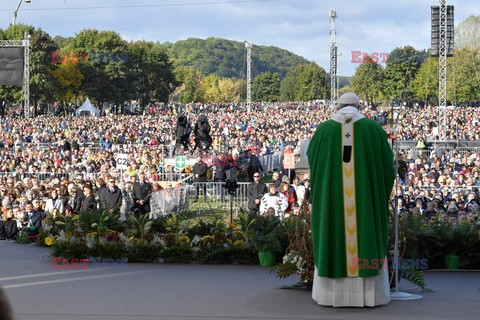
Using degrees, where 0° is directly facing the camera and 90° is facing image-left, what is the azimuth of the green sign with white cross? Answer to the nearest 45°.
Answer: approximately 0°

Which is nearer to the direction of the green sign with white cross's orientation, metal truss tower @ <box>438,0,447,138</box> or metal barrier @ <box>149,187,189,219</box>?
the metal barrier

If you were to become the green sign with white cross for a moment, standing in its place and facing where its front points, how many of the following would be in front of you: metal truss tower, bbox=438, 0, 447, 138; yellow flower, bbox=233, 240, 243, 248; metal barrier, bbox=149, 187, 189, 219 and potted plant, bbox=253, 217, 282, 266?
3

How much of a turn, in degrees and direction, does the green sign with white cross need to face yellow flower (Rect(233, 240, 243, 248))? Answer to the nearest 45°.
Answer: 0° — it already faces it

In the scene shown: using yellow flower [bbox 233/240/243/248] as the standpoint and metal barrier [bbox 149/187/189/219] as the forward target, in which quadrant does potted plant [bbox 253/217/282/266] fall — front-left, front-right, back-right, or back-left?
back-right

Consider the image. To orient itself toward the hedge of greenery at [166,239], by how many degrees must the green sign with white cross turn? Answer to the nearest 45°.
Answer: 0° — it already faces it

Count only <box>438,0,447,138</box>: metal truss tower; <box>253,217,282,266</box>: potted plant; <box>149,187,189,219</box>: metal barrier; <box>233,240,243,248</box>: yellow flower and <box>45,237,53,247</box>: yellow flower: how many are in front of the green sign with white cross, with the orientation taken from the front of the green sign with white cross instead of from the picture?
4

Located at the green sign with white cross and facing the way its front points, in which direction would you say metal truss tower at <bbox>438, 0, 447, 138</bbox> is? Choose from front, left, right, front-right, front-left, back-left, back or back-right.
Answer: back-left

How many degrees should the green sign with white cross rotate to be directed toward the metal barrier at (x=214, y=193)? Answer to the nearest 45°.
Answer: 0° — it already faces it

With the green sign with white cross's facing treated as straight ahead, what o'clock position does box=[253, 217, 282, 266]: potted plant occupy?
The potted plant is roughly at 12 o'clock from the green sign with white cross.

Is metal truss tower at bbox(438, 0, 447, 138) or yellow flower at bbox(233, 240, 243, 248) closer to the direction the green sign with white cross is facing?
the yellow flower
